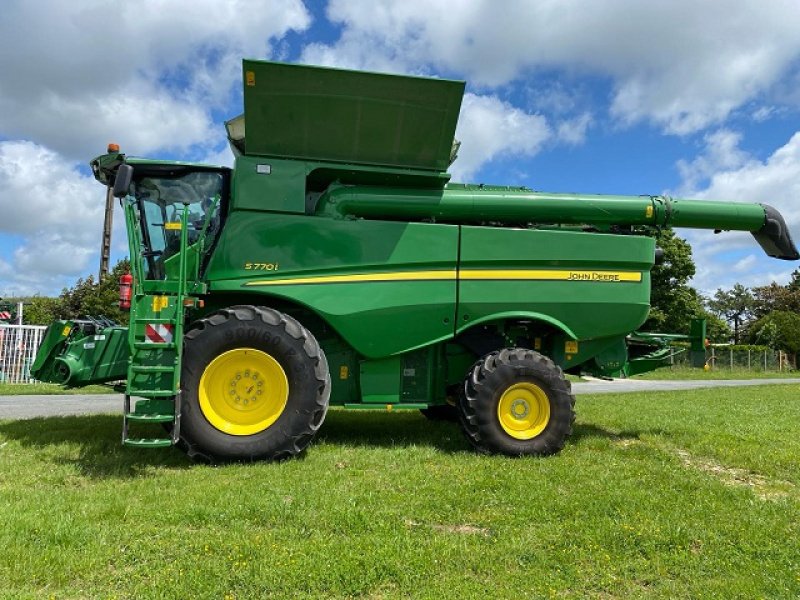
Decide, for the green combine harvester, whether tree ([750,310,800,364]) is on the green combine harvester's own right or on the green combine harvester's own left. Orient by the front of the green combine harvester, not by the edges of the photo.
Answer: on the green combine harvester's own right

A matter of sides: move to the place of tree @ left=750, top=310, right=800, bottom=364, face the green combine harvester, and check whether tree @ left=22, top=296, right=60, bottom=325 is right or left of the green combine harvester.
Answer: right

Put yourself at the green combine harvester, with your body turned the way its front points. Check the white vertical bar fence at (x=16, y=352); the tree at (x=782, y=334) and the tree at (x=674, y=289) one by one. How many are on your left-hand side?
0

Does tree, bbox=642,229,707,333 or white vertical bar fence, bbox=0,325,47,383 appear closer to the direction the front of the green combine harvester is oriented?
the white vertical bar fence

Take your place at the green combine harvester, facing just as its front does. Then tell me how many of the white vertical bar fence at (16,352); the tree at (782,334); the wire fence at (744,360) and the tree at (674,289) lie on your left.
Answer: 0

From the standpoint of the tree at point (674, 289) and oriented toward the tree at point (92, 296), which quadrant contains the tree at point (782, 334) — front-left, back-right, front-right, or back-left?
back-right

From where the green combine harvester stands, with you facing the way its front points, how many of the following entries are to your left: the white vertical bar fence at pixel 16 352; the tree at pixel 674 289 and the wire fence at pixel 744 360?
0

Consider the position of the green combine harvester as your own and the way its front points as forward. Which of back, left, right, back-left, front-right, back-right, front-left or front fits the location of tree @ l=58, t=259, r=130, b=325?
front-right

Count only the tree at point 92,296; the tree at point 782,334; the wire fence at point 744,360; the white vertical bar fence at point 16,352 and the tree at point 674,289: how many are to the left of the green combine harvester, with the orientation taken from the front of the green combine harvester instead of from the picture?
0

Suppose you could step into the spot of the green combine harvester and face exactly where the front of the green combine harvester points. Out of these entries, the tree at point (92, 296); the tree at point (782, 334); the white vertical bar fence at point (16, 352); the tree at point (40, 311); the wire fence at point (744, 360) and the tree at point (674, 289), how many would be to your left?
0

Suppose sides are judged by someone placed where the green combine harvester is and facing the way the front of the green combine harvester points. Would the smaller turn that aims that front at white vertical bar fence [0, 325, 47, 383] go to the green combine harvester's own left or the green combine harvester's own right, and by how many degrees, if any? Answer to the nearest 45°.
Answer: approximately 45° to the green combine harvester's own right

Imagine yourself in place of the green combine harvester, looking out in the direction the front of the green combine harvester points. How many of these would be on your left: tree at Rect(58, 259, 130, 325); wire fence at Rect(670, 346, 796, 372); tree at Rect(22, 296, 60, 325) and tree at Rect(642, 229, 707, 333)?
0

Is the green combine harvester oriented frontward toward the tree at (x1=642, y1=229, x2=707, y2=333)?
no

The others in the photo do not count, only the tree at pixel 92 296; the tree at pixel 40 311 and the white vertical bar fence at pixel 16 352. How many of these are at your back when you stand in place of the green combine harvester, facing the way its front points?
0

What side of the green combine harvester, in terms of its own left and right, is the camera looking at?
left

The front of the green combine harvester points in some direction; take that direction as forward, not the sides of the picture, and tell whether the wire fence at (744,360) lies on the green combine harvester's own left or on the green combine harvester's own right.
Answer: on the green combine harvester's own right

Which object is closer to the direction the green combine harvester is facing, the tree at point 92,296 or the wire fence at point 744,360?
the tree

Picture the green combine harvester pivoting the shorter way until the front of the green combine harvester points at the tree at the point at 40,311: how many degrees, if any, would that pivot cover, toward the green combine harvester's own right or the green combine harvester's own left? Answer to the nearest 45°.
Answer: approximately 45° to the green combine harvester's own right
